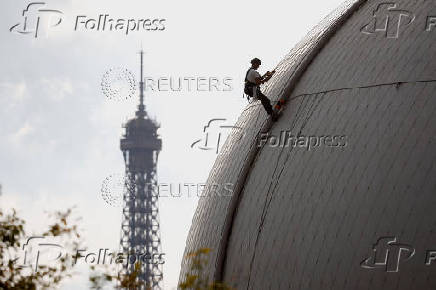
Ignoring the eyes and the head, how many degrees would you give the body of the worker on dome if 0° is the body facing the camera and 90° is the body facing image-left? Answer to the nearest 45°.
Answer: approximately 270°
